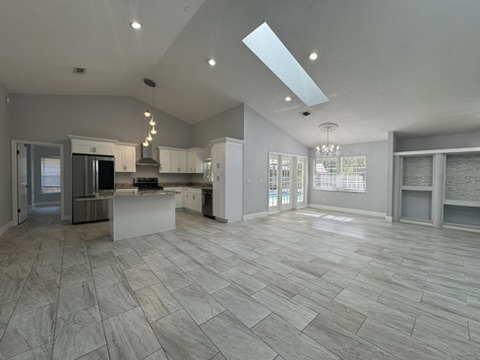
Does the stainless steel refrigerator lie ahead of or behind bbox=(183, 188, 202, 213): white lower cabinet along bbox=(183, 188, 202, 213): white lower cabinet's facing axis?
ahead

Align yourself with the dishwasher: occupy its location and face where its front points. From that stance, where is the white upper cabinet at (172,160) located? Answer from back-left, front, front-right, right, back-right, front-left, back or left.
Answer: right

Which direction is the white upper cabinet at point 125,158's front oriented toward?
toward the camera

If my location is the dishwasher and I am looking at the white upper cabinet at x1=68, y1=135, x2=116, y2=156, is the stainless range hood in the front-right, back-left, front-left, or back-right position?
front-right

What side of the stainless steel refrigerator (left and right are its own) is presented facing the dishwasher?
left

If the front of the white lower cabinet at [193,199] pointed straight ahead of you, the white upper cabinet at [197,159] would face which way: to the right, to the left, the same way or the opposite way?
the same way

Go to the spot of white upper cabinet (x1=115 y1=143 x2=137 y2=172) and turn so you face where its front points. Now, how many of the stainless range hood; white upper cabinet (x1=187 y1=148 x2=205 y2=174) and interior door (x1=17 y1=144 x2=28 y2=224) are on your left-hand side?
2

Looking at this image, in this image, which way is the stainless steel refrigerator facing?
toward the camera

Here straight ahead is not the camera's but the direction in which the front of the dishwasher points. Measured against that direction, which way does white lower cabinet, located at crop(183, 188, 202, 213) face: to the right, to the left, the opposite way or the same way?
the same way

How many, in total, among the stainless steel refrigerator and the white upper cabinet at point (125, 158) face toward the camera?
2

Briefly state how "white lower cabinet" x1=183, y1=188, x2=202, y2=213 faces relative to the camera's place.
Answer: facing the viewer and to the left of the viewer

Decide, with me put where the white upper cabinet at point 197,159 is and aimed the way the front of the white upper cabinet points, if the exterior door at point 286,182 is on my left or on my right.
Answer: on my left

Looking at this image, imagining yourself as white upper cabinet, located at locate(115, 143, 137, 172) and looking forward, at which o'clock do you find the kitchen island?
The kitchen island is roughly at 12 o'clock from the white upper cabinet.

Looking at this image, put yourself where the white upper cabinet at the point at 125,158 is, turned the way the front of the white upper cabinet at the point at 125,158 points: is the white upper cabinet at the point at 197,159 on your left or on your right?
on your left

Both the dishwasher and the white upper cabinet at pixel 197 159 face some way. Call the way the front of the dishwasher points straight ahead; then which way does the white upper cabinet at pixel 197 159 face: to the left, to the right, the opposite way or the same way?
the same way

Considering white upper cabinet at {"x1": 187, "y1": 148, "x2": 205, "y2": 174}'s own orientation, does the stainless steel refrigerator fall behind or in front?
in front

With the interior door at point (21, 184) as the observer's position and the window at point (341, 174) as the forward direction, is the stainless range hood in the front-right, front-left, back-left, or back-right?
front-left

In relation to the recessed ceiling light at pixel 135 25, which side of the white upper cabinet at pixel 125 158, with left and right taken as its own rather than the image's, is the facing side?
front

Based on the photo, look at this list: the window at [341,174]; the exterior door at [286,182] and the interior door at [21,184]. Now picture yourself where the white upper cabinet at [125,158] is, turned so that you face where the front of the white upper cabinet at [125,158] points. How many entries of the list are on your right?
1
